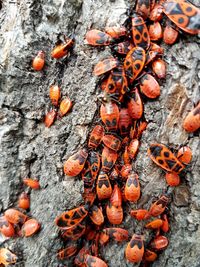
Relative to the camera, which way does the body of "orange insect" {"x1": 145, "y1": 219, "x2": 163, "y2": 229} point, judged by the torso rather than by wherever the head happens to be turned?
to the viewer's left

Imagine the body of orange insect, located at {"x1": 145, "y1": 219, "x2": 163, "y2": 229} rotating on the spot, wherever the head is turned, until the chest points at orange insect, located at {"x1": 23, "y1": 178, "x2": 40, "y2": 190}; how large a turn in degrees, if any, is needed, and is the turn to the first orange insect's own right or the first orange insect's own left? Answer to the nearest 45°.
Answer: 0° — it already faces it

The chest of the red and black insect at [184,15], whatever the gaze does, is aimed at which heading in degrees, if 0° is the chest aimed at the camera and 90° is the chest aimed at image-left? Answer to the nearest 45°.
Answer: approximately 135°

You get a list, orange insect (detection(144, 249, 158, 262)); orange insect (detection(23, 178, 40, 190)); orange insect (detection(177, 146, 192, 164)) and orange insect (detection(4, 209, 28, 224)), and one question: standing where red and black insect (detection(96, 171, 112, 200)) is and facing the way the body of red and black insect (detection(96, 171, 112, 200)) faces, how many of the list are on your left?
2

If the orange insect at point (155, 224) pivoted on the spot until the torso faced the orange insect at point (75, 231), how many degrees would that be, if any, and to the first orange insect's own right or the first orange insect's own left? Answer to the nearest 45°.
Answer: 0° — it already faces it
